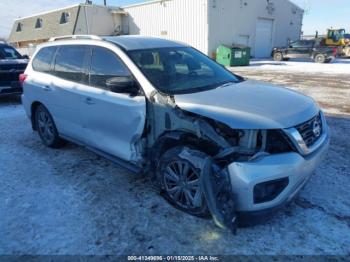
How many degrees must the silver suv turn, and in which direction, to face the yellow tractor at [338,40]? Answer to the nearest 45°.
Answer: approximately 90° to its left

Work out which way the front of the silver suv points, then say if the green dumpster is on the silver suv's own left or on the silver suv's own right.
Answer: on the silver suv's own left

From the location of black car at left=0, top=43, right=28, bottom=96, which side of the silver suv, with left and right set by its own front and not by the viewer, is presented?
back

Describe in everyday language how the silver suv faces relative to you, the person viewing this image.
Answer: facing the viewer and to the right of the viewer

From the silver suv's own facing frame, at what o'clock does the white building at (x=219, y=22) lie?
The white building is roughly at 8 o'clock from the silver suv.

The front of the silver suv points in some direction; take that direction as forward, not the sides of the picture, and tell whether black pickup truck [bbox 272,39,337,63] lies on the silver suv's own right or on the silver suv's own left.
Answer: on the silver suv's own left
